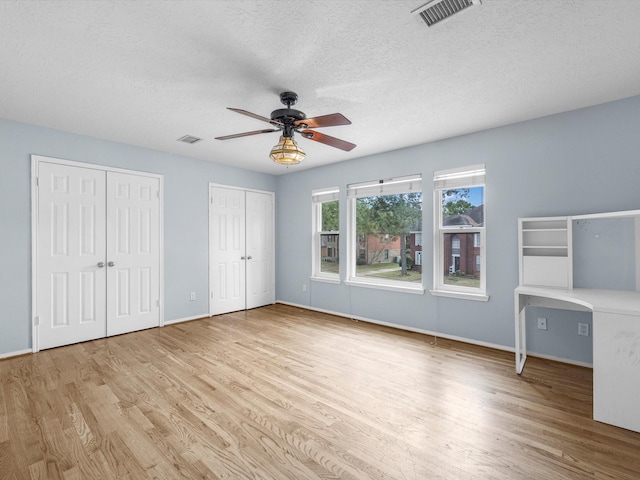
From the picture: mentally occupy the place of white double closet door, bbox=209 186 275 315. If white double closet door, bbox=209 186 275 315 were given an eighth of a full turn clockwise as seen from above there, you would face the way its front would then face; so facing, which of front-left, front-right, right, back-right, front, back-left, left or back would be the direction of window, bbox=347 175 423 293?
front-left

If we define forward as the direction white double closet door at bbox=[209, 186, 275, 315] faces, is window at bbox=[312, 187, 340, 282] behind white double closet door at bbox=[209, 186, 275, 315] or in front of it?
in front

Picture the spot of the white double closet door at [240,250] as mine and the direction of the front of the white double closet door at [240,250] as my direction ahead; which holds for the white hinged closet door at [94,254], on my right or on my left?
on my right

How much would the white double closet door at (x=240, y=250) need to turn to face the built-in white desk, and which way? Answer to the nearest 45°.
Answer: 0° — it already faces it

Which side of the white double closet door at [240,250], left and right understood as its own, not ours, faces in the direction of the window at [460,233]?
front

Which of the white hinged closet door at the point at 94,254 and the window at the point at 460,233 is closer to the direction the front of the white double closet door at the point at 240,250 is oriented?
the window

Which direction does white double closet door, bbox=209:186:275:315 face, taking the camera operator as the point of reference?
facing the viewer and to the right of the viewer
